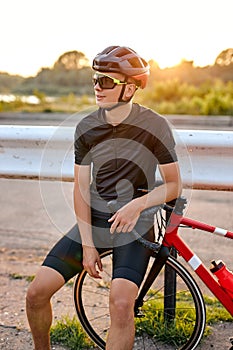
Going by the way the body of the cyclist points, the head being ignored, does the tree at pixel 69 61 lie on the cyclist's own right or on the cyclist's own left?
on the cyclist's own right

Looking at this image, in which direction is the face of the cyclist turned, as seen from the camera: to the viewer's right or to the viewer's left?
to the viewer's left

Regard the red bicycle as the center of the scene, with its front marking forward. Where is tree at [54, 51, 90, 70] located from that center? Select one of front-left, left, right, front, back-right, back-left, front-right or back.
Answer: right

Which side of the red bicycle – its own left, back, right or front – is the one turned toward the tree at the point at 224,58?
right

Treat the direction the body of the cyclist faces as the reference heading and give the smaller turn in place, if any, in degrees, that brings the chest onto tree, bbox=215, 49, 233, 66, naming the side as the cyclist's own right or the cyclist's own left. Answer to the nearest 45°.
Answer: approximately 135° to the cyclist's own right

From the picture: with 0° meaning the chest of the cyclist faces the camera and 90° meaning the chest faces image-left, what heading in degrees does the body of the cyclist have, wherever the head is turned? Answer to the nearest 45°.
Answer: approximately 45°

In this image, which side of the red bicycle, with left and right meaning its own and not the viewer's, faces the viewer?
left
